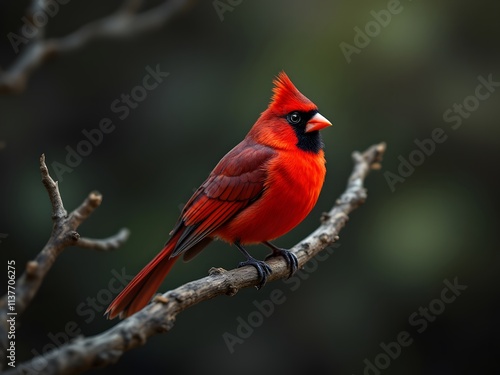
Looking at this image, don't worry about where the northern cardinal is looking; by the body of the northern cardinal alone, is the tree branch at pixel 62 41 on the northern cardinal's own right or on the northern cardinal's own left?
on the northern cardinal's own left

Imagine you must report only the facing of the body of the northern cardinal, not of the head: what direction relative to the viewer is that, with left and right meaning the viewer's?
facing to the right of the viewer

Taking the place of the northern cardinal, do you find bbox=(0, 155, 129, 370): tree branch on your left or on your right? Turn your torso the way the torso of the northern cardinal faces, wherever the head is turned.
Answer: on your right
